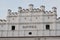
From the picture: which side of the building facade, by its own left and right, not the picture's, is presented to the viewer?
front
